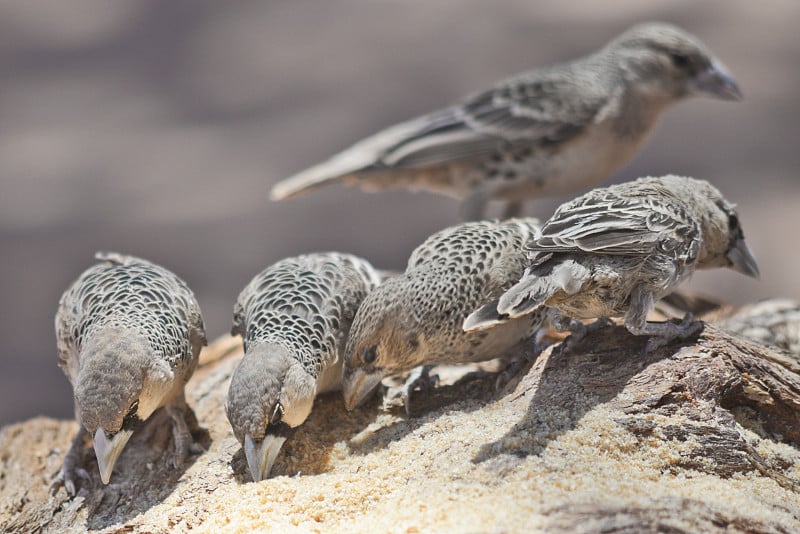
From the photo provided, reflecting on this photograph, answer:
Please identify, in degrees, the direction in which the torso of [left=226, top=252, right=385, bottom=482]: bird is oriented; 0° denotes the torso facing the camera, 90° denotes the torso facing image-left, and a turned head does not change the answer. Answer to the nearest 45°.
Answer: approximately 45°

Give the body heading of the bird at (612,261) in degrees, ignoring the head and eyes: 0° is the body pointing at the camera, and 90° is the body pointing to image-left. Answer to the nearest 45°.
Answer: approximately 270°

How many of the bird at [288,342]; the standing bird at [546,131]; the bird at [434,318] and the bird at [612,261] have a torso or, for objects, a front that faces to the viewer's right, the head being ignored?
2

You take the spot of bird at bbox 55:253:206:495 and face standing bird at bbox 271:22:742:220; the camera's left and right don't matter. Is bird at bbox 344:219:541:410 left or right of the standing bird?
right

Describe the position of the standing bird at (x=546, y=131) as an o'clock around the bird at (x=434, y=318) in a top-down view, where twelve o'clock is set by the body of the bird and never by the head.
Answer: The standing bird is roughly at 5 o'clock from the bird.

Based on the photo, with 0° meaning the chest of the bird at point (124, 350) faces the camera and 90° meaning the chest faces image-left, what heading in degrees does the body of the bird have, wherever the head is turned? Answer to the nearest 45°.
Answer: approximately 0°

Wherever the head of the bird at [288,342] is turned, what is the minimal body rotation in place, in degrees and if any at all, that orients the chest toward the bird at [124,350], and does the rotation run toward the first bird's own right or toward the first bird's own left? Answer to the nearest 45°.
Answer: approximately 45° to the first bird's own right

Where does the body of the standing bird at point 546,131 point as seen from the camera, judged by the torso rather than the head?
to the viewer's right
